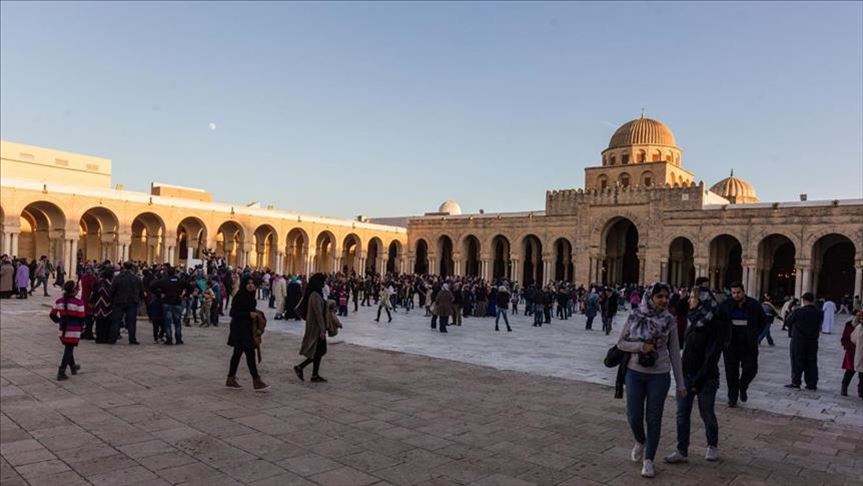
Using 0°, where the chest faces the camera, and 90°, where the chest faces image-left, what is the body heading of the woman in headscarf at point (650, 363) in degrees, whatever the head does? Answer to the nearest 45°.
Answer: approximately 0°

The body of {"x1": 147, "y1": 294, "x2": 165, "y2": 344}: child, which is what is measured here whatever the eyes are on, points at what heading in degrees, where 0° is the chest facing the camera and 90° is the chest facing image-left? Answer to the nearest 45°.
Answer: approximately 180°

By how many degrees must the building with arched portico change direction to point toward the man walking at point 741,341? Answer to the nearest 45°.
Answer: approximately 45° to its right

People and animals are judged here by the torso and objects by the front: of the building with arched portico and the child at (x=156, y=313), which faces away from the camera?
the child

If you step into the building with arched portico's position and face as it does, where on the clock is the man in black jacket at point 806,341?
The man in black jacket is roughly at 1 o'clock from the building with arched portico.
